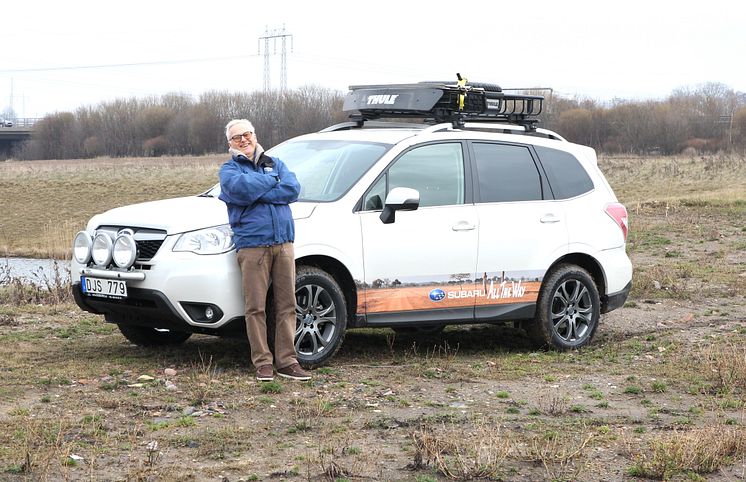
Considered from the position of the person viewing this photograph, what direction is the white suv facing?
facing the viewer and to the left of the viewer
